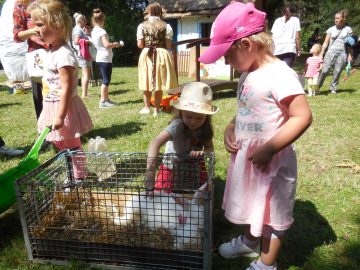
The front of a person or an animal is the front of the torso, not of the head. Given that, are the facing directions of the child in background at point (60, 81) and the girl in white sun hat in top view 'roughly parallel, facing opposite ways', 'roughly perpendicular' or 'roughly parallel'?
roughly perpendicular

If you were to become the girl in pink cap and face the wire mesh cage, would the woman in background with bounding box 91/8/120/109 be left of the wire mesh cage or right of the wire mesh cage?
right

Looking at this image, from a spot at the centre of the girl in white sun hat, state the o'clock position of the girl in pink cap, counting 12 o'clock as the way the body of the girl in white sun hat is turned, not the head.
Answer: The girl in pink cap is roughly at 11 o'clock from the girl in white sun hat.

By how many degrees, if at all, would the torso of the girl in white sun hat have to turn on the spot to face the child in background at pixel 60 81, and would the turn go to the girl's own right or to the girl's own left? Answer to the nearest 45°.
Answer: approximately 135° to the girl's own right

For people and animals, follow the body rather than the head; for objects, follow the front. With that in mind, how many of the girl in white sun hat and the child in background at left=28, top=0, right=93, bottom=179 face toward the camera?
1

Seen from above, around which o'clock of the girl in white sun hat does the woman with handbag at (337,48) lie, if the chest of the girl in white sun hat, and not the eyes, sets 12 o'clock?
The woman with handbag is roughly at 7 o'clock from the girl in white sun hat.
